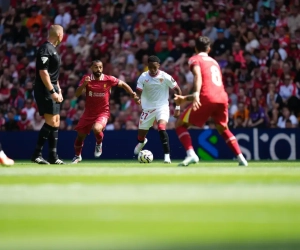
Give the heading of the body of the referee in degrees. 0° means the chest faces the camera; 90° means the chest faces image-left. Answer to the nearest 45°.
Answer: approximately 270°

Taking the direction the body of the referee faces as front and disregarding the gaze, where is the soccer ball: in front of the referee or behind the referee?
in front
